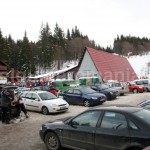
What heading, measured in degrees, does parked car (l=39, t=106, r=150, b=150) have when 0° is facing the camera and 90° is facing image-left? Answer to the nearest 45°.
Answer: approximately 135°

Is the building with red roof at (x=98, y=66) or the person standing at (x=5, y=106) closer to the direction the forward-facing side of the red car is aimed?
the person standing

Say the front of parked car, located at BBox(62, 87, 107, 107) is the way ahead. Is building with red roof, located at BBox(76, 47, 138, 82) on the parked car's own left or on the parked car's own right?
on the parked car's own left

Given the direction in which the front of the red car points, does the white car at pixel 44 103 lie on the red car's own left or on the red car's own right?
on the red car's own right

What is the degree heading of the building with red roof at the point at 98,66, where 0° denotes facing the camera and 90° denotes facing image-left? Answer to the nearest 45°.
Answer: approximately 45°
